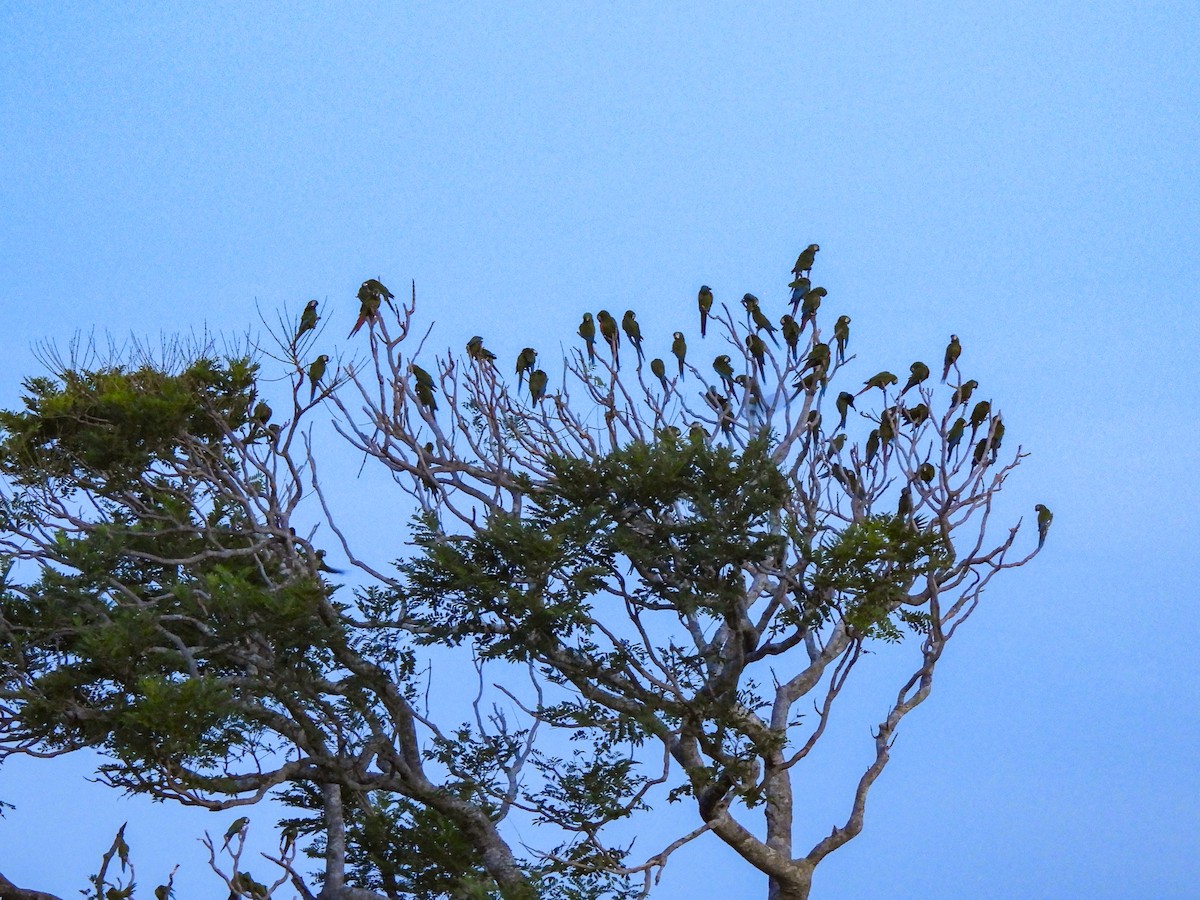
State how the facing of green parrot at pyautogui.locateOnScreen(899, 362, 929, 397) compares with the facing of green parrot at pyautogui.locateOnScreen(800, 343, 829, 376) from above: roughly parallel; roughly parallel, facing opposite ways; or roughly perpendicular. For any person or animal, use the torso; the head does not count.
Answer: roughly parallel

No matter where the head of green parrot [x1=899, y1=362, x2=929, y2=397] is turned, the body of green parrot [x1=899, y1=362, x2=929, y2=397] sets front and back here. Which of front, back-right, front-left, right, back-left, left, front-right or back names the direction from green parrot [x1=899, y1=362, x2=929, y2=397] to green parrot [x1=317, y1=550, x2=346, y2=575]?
back

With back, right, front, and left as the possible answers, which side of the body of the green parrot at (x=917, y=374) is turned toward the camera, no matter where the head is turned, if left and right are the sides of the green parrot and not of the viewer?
right

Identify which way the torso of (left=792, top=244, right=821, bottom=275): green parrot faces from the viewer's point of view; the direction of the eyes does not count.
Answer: to the viewer's right

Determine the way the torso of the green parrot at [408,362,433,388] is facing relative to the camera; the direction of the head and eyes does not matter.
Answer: to the viewer's left

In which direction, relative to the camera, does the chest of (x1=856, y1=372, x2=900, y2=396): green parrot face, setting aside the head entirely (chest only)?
to the viewer's right

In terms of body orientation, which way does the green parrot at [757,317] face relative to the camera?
to the viewer's left

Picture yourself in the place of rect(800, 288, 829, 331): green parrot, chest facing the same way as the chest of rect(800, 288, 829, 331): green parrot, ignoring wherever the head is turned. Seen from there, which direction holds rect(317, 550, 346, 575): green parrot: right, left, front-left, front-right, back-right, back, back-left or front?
back
